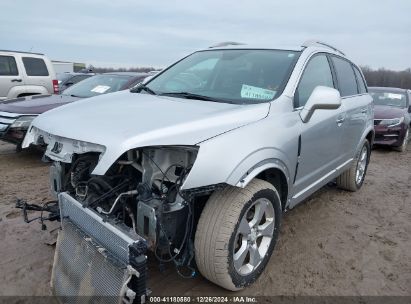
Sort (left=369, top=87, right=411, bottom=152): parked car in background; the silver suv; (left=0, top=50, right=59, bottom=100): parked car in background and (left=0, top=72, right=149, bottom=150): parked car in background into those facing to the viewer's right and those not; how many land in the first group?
0

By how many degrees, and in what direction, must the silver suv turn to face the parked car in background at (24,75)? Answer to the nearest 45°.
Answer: approximately 90° to its right

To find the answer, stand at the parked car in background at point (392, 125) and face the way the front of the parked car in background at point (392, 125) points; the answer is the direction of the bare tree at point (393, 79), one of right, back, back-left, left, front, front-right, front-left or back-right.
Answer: back-right

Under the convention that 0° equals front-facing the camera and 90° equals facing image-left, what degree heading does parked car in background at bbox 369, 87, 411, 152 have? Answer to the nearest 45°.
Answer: approximately 45°

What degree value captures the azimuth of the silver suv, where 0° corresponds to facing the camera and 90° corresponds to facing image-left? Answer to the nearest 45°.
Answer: approximately 45°

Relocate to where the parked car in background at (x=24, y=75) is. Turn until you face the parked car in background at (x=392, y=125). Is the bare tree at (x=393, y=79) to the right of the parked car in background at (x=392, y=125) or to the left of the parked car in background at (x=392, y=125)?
left

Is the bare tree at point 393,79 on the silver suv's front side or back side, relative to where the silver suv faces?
on the back side

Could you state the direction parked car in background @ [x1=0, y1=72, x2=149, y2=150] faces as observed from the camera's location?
facing the viewer and to the left of the viewer

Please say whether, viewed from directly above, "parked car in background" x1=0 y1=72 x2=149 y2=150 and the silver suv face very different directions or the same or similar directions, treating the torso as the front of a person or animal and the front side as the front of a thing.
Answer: same or similar directions

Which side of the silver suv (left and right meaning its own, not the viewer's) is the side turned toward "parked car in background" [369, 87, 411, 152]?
back
